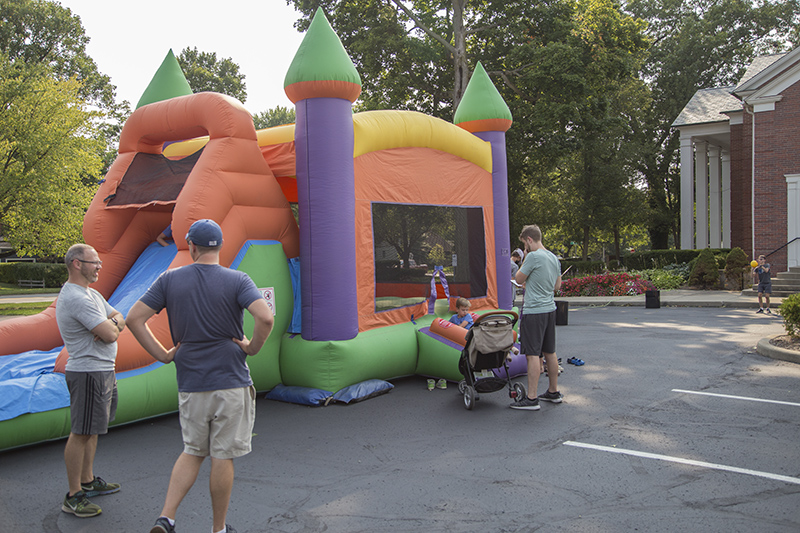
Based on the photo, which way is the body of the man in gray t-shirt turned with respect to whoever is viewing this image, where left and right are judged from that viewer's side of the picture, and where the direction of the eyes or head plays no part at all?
facing to the right of the viewer

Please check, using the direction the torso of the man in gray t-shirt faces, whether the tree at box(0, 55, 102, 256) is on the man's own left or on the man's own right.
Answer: on the man's own left

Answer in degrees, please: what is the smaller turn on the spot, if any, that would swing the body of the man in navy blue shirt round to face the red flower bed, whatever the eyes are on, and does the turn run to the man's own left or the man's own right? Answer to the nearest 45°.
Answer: approximately 45° to the man's own right

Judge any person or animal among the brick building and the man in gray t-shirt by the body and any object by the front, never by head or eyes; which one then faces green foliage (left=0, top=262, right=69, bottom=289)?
the brick building

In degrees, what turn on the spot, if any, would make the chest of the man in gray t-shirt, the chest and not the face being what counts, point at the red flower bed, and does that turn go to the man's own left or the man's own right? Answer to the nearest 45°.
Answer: approximately 45° to the man's own left

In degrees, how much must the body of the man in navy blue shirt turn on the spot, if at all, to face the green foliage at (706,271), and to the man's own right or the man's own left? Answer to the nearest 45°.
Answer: approximately 45° to the man's own right

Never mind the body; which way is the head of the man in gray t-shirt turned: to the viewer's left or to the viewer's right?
to the viewer's right

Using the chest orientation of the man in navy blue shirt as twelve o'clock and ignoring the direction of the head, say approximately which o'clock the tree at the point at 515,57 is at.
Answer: The tree is roughly at 1 o'clock from the man in navy blue shirt.

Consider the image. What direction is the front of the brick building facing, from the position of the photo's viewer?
facing to the left of the viewer

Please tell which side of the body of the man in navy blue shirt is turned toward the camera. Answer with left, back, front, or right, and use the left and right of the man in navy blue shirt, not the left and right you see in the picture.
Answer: back
